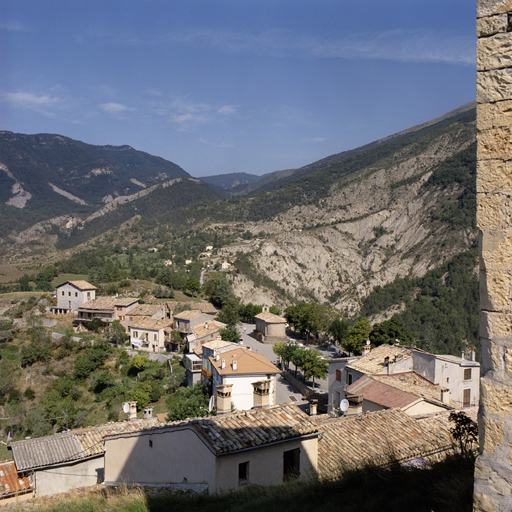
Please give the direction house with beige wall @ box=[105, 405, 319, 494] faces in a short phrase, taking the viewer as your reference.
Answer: facing the viewer and to the right of the viewer

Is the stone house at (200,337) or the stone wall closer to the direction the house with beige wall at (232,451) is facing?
the stone wall

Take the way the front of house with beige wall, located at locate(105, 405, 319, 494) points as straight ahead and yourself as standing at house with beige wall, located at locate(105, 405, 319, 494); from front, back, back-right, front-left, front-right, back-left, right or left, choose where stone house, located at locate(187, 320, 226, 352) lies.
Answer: back-left

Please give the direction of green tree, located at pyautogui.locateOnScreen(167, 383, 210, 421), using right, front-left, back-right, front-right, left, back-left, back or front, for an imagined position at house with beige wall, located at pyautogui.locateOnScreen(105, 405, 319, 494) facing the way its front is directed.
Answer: back-left

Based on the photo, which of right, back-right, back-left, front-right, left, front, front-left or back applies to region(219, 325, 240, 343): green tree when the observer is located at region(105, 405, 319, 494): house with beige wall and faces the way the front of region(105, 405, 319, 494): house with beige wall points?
back-left

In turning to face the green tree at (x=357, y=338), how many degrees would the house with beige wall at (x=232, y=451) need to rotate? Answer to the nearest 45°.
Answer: approximately 135° to its left

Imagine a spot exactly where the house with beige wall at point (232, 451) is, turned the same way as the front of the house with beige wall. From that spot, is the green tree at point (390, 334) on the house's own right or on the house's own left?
on the house's own left
